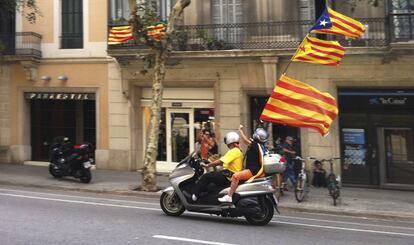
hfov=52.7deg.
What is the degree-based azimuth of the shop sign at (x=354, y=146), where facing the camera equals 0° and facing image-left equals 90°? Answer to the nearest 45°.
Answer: approximately 0°

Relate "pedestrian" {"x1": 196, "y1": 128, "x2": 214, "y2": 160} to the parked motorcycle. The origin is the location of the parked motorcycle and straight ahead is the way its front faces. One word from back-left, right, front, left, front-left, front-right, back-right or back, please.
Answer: back-right

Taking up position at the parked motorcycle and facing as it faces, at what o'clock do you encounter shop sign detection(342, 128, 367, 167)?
The shop sign is roughly at 5 o'clock from the parked motorcycle.

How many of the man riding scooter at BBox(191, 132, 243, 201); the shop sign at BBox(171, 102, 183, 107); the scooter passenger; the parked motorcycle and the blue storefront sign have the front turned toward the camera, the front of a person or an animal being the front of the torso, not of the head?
2

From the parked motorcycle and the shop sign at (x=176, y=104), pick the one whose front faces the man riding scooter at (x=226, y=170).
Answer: the shop sign

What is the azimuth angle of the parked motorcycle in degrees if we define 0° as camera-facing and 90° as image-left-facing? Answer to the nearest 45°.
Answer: approximately 135°

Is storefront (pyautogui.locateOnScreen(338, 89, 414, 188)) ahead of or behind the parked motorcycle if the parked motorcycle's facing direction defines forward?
behind

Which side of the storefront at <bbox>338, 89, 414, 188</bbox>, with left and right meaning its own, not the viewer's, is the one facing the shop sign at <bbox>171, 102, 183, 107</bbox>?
right

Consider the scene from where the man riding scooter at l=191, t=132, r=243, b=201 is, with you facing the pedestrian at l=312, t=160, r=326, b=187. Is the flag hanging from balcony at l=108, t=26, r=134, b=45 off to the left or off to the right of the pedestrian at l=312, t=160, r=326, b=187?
left
